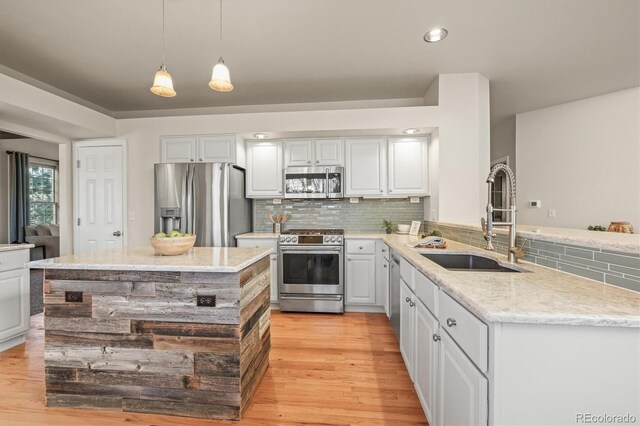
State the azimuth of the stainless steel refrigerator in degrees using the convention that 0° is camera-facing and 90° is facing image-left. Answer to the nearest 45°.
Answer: approximately 0°

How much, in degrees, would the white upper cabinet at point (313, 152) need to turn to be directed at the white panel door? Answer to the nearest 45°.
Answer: approximately 90° to its right

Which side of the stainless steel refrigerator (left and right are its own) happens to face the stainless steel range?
left

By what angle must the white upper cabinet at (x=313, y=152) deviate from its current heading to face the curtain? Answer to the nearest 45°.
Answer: approximately 90° to its right

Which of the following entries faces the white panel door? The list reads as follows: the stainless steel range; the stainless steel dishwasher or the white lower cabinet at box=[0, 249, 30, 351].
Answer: the stainless steel dishwasher

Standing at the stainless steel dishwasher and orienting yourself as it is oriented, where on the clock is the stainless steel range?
The stainless steel range is roughly at 1 o'clock from the stainless steel dishwasher.

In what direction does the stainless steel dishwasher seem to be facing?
to the viewer's left

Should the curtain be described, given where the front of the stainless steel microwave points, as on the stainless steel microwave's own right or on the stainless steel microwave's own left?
on the stainless steel microwave's own right

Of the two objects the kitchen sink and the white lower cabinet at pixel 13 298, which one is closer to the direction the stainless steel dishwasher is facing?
the white lower cabinet

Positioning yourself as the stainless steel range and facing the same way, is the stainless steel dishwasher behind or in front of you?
in front

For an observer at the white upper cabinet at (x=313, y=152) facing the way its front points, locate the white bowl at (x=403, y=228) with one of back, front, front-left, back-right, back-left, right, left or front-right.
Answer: left

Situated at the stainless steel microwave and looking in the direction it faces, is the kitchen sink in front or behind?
in front

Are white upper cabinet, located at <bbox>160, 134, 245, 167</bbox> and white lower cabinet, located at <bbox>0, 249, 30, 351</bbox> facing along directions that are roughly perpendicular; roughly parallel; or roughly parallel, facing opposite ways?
roughly perpendicular

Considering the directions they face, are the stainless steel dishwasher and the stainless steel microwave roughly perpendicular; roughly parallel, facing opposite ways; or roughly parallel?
roughly perpendicular
